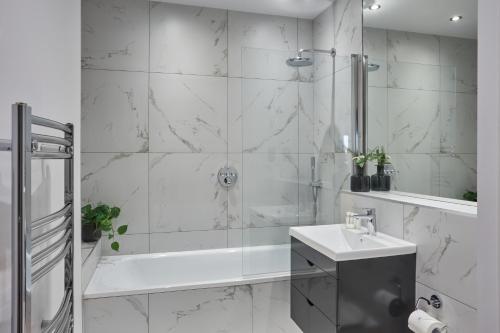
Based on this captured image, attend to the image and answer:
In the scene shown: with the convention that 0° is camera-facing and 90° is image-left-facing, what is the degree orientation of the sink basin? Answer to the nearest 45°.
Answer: approximately 45°

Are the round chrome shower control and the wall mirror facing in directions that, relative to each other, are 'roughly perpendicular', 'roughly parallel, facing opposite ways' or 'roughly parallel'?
roughly perpendicular

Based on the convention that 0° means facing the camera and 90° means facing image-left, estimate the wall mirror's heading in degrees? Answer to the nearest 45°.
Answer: approximately 45°

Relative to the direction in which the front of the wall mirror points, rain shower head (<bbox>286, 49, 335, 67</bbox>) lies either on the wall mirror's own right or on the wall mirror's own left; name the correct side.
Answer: on the wall mirror's own right

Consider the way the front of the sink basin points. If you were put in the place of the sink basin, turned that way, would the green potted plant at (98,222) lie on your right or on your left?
on your right
